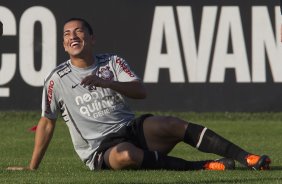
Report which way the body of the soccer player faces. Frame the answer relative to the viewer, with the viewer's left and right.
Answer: facing the viewer
